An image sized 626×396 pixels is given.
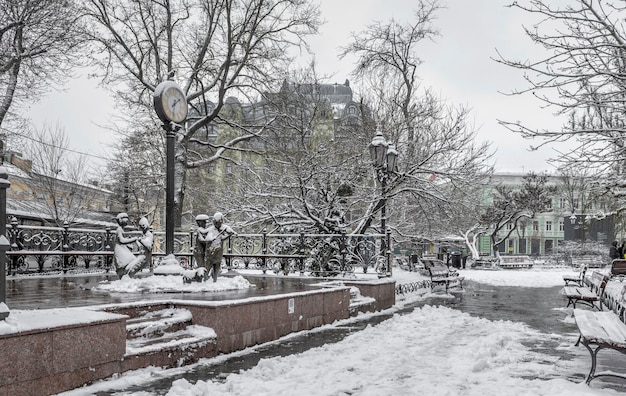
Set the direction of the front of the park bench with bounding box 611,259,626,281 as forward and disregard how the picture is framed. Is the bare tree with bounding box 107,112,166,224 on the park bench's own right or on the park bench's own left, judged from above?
on the park bench's own right

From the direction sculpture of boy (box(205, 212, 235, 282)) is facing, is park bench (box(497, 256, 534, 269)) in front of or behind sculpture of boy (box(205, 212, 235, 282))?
behind

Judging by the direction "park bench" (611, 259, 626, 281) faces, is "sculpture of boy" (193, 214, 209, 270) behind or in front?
in front

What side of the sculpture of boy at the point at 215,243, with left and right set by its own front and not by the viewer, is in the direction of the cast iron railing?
back

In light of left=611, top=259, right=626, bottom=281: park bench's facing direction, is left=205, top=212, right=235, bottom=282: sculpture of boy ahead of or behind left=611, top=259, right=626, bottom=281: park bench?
ahead

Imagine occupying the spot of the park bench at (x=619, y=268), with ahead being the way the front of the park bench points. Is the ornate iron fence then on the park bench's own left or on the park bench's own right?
on the park bench's own right

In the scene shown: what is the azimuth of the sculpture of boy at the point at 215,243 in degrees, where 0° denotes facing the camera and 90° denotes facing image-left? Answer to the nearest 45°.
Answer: approximately 0°

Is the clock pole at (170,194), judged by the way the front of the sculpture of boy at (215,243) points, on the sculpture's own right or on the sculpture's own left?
on the sculpture's own right
